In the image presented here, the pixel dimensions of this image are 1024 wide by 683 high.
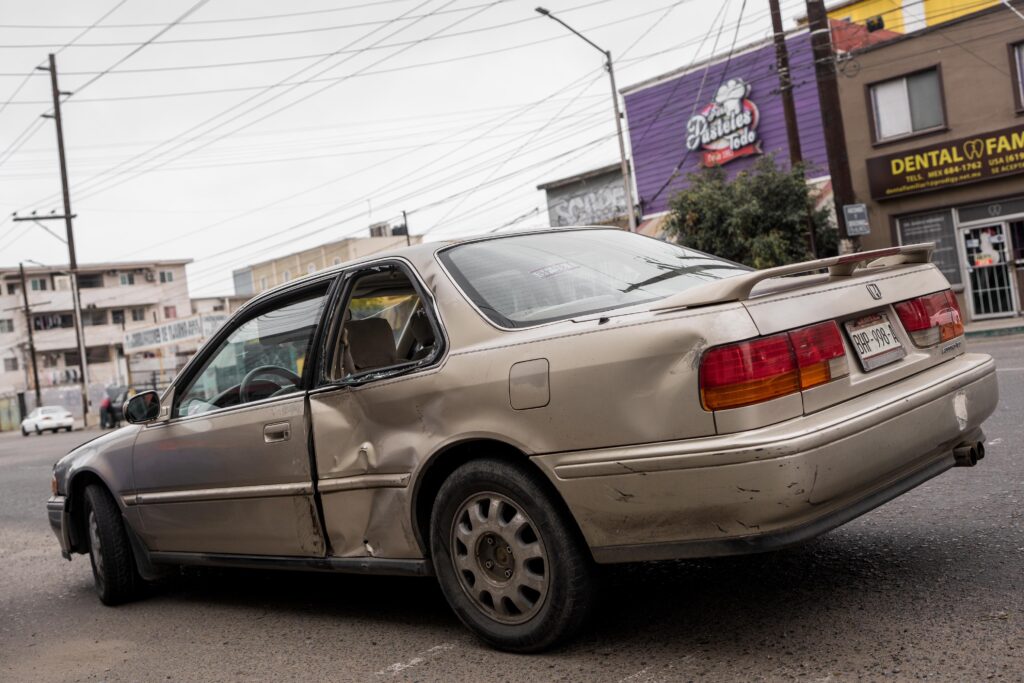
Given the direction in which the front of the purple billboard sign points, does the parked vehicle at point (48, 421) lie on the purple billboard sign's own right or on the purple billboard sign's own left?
on the purple billboard sign's own right

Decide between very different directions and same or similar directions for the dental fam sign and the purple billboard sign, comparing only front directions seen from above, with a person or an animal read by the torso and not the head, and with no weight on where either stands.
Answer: same or similar directions

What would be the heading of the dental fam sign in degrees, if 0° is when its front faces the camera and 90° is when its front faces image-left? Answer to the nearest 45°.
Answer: approximately 45°

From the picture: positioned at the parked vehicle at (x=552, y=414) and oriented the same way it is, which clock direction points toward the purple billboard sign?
The purple billboard sign is roughly at 2 o'clock from the parked vehicle.

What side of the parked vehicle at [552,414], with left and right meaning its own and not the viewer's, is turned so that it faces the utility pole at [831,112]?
right

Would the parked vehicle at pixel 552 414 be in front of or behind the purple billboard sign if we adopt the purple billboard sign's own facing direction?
in front

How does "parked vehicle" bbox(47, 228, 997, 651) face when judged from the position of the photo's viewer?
facing away from the viewer and to the left of the viewer

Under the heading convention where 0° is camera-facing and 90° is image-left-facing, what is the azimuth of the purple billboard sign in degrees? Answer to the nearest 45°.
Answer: approximately 45°

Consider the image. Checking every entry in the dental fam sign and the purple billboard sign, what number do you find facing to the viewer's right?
0

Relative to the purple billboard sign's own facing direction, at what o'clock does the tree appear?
The tree is roughly at 10 o'clock from the purple billboard sign.

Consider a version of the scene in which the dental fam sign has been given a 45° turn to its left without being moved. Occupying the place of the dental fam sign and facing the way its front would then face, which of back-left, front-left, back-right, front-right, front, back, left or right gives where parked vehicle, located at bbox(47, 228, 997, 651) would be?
front

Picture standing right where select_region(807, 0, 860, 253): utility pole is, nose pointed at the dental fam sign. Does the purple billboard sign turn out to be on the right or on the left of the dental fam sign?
left

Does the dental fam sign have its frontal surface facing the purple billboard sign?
no

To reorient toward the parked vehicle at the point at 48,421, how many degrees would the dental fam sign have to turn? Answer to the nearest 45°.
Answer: approximately 45° to its right

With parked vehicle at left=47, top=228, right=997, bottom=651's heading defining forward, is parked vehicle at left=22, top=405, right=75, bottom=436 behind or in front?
in front
